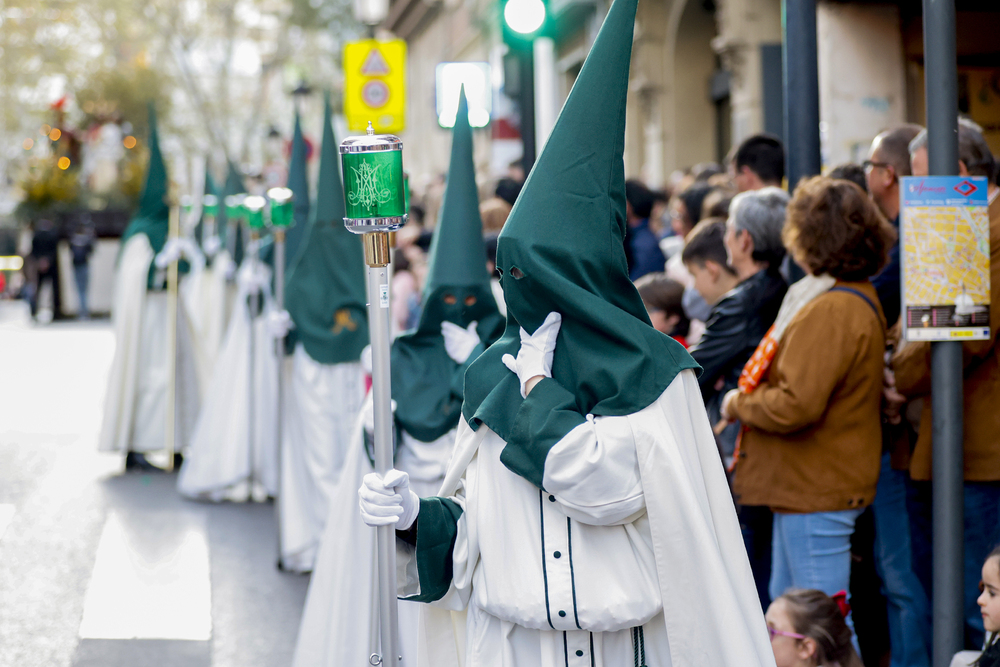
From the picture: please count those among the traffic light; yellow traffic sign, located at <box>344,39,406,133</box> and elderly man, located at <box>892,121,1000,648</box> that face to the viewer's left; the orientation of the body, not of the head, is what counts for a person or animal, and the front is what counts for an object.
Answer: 1

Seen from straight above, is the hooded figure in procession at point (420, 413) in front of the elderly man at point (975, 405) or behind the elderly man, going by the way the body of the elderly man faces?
in front

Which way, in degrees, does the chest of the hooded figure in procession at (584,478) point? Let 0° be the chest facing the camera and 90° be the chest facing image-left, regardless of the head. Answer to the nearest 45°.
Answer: approximately 45°

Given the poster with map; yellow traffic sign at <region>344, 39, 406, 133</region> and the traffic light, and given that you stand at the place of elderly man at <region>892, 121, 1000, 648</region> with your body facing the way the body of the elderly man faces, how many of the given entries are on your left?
1

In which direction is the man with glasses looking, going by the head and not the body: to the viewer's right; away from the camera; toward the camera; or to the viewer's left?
to the viewer's left

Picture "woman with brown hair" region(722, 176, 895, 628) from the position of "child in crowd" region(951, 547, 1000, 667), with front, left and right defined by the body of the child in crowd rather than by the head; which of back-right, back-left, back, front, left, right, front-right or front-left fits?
front-right

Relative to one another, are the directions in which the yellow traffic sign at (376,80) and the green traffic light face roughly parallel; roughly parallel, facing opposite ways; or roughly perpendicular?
roughly parallel

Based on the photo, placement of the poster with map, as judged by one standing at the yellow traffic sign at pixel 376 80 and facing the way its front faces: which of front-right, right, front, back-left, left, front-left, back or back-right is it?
front

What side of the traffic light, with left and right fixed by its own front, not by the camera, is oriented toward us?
front

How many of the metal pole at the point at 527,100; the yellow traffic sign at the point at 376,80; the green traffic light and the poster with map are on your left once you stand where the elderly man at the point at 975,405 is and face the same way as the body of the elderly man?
1

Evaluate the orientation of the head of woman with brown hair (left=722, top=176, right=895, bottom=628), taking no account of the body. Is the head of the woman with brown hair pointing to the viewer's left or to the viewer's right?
to the viewer's left

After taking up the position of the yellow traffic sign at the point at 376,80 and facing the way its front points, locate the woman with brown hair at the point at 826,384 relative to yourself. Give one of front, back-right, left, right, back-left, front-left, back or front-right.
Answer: front

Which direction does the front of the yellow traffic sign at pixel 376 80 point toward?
toward the camera

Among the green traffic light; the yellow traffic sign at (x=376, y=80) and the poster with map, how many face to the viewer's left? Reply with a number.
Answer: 0

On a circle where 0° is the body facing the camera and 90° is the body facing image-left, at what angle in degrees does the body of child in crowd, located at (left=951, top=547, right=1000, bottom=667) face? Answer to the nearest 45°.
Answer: approximately 90°

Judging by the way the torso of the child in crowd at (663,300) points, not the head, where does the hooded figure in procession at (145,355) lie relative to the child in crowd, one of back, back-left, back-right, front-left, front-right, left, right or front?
front-right

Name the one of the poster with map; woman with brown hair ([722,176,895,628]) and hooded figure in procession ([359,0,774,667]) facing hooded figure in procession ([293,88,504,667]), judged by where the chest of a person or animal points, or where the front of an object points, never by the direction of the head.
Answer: the woman with brown hair

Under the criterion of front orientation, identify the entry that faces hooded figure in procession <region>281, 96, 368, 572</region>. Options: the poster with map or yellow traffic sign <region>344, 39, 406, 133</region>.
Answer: the yellow traffic sign

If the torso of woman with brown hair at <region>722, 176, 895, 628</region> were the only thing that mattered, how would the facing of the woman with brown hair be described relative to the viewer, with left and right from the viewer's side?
facing to the left of the viewer

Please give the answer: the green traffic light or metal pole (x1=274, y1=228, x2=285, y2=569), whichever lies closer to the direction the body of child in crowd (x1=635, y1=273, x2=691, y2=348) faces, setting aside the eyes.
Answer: the metal pole
